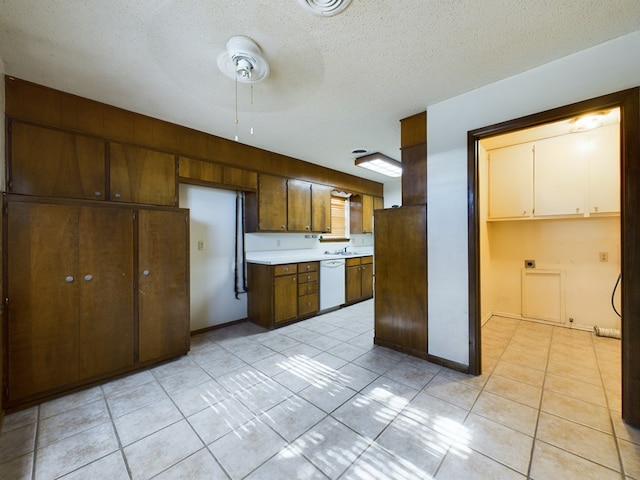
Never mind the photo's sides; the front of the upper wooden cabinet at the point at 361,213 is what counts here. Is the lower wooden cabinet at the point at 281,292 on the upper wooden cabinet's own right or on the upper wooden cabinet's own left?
on the upper wooden cabinet's own right

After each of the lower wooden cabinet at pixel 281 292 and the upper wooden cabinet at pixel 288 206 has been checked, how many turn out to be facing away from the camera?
0

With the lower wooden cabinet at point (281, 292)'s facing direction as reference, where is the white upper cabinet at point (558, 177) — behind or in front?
in front

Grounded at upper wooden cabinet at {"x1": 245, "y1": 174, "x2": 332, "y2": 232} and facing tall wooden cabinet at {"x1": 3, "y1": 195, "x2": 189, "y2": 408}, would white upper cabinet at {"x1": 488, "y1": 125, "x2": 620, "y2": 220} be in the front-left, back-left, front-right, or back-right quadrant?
back-left

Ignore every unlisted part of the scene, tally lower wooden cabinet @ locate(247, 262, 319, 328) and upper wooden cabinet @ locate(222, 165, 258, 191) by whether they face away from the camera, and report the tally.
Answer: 0

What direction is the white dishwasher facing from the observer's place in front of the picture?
facing the viewer and to the right of the viewer

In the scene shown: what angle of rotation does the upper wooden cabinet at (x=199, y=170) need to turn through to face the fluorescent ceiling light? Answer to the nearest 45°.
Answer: approximately 45° to its left

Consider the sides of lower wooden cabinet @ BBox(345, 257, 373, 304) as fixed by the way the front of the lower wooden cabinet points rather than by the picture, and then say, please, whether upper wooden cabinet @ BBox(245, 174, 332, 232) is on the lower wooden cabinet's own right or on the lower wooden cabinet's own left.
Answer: on the lower wooden cabinet's own right

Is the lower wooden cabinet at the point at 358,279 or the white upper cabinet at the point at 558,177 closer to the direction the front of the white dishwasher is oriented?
the white upper cabinet

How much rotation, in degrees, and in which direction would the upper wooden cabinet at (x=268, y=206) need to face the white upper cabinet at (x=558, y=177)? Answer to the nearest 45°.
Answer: approximately 45° to its left

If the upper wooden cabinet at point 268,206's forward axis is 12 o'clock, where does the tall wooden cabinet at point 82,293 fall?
The tall wooden cabinet is roughly at 3 o'clock from the upper wooden cabinet.

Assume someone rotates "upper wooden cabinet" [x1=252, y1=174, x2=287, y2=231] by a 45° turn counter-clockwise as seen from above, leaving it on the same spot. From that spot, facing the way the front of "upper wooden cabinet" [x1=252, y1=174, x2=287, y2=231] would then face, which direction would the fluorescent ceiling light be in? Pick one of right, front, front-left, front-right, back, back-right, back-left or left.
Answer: front
